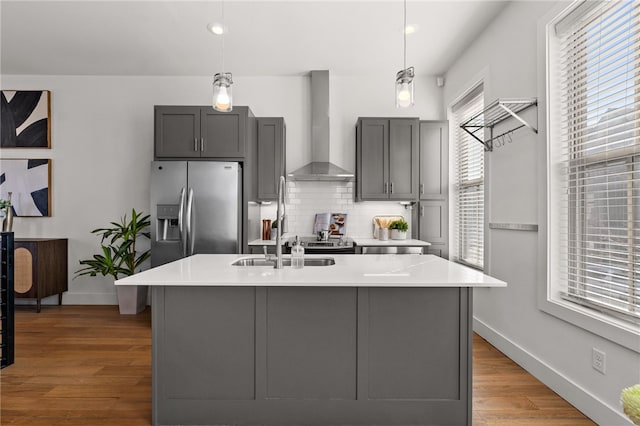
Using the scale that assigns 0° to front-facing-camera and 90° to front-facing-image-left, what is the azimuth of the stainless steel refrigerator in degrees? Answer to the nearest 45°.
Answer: approximately 0°

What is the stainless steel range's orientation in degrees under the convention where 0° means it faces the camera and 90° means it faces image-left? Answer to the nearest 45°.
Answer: approximately 0°
